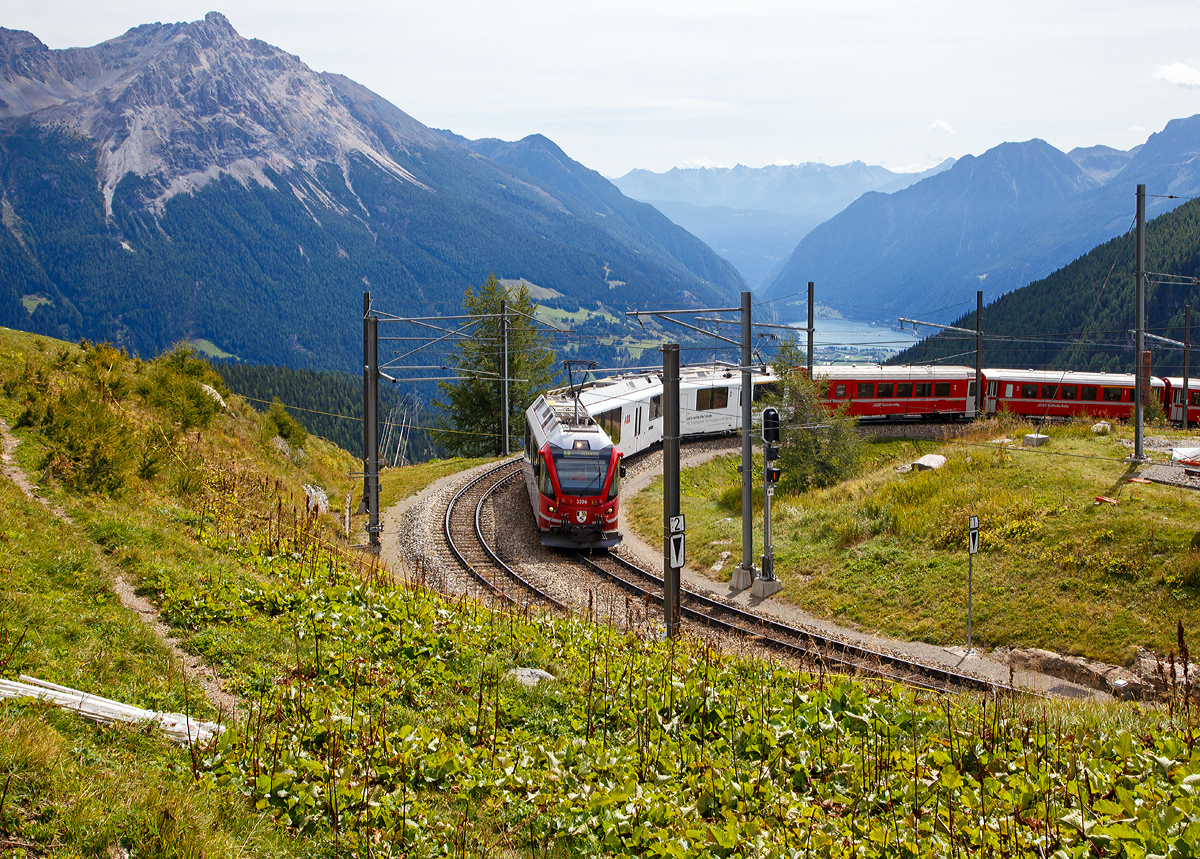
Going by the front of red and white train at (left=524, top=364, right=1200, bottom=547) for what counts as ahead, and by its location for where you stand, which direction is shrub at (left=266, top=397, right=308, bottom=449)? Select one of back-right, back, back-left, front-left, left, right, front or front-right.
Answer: front-right

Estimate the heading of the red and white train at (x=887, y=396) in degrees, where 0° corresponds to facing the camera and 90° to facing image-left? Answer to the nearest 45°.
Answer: approximately 90°

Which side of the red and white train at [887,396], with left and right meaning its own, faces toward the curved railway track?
front

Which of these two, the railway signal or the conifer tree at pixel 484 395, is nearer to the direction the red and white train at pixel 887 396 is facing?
the railway signal

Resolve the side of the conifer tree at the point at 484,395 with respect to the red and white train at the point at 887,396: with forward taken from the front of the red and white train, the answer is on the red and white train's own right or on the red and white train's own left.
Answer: on the red and white train's own right

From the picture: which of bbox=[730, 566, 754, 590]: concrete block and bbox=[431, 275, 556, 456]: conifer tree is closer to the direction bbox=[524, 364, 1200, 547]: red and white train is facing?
the concrete block
